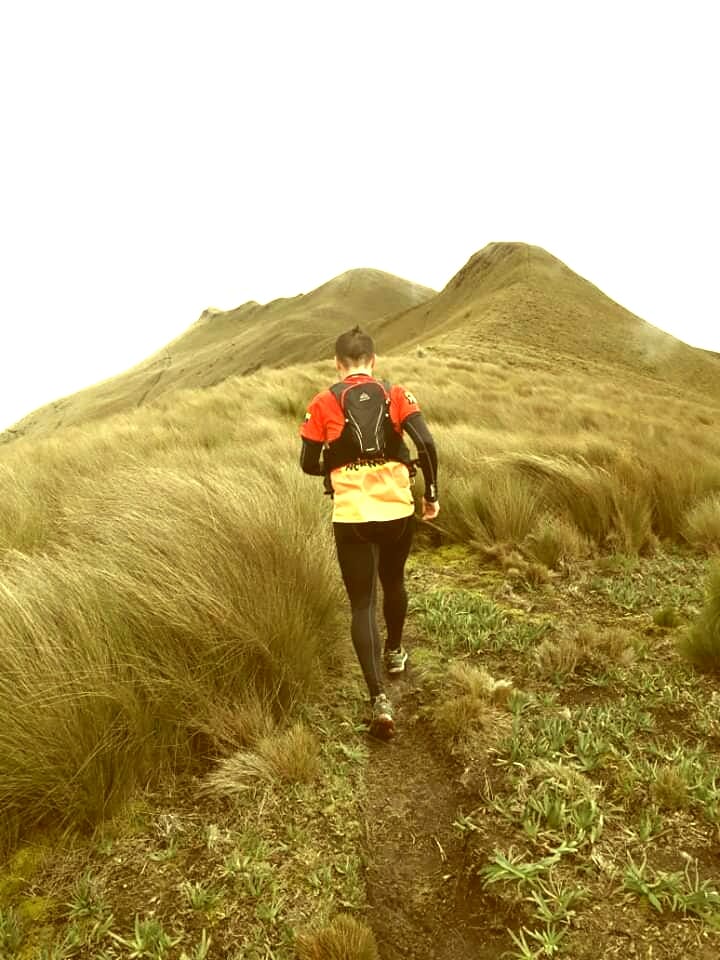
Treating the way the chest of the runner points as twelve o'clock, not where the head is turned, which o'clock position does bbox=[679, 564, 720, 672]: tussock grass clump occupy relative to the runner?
The tussock grass clump is roughly at 3 o'clock from the runner.

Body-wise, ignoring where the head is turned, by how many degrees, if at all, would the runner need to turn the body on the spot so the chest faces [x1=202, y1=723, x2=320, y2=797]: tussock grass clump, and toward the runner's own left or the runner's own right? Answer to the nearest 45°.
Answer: approximately 135° to the runner's own left

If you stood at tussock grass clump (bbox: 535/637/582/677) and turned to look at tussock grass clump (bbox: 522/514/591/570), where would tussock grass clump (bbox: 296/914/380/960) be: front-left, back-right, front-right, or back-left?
back-left

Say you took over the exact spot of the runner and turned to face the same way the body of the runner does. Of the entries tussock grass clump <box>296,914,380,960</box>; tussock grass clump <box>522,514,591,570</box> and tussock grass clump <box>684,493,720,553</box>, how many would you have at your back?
1

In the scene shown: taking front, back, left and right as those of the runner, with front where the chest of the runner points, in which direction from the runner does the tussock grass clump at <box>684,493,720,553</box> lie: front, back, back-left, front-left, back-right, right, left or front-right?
front-right

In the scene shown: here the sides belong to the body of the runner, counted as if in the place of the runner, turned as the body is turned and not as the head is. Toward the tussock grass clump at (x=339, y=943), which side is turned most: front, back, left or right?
back

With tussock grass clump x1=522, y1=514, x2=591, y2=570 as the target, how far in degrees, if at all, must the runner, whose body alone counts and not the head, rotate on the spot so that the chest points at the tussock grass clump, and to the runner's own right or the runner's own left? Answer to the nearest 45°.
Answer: approximately 45° to the runner's own right

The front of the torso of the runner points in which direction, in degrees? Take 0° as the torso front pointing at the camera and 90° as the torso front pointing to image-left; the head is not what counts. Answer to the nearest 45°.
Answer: approximately 180°

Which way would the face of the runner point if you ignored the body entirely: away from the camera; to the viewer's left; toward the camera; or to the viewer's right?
away from the camera

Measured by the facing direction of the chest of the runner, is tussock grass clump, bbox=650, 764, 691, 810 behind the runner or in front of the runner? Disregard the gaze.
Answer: behind

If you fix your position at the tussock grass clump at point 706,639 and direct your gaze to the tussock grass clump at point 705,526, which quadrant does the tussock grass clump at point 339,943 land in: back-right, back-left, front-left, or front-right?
back-left
